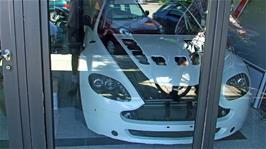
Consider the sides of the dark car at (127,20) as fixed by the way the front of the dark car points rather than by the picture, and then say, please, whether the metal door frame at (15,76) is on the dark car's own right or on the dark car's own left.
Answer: on the dark car's own right

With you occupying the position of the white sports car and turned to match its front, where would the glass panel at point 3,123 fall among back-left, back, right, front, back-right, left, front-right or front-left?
right

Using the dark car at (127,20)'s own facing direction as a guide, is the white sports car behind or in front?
in front

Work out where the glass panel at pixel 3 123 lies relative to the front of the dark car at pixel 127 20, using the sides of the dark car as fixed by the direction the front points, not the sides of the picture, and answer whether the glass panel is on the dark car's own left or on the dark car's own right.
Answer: on the dark car's own right

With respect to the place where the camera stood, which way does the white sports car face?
facing the viewer and to the right of the viewer

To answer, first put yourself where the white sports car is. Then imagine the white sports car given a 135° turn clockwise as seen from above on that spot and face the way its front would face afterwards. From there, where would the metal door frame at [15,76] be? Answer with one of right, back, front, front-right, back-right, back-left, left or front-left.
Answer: front-left

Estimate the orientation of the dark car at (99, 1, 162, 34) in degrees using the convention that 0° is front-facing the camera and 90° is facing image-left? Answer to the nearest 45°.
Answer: approximately 315°

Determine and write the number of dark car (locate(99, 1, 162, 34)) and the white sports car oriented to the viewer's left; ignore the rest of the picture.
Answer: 0
